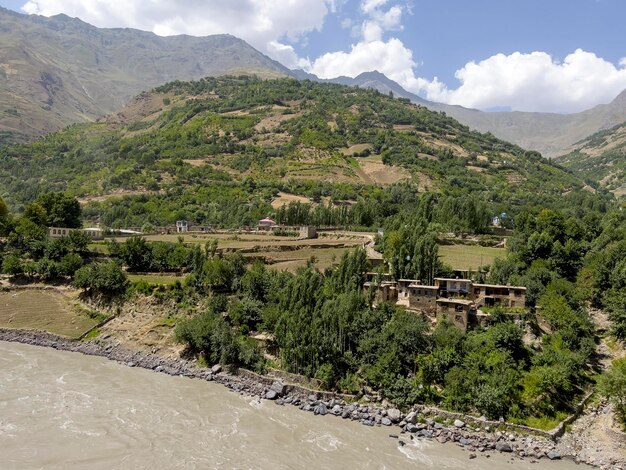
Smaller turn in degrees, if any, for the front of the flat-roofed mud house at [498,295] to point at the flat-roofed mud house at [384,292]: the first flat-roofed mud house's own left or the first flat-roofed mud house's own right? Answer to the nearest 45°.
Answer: approximately 90° to the first flat-roofed mud house's own right

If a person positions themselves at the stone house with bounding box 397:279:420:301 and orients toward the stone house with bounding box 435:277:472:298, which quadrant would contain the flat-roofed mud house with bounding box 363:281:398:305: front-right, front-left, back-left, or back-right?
back-right

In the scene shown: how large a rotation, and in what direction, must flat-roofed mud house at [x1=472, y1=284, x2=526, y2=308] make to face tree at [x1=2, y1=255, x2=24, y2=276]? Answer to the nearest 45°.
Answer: approximately 90° to its right

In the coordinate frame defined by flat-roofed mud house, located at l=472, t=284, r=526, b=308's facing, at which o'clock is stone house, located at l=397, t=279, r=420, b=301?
The stone house is roughly at 3 o'clock from the flat-roofed mud house.

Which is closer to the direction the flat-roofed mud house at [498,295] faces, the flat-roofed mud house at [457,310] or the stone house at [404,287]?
the flat-roofed mud house

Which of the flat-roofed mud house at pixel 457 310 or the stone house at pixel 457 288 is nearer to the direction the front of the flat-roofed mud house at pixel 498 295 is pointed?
the flat-roofed mud house

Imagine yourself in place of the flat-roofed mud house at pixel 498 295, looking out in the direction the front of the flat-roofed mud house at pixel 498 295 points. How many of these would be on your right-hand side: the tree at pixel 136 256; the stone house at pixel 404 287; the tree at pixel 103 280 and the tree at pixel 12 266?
4

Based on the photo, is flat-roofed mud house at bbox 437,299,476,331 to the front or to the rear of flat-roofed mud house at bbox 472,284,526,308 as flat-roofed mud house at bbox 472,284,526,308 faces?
to the front

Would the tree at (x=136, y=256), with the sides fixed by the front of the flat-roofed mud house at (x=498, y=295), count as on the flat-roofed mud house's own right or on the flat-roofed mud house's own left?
on the flat-roofed mud house's own right

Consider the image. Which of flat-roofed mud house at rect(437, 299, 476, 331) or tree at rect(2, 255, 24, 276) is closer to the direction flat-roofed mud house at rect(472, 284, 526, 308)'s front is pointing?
the flat-roofed mud house

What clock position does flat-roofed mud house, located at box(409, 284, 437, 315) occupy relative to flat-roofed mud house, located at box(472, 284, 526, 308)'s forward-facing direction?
flat-roofed mud house, located at box(409, 284, 437, 315) is roughly at 2 o'clock from flat-roofed mud house, located at box(472, 284, 526, 308).

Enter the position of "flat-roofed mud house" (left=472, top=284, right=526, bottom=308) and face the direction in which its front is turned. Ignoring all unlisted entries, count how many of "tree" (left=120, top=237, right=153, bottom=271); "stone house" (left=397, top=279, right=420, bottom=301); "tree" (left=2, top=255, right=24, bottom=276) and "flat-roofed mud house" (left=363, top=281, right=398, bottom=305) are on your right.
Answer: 4

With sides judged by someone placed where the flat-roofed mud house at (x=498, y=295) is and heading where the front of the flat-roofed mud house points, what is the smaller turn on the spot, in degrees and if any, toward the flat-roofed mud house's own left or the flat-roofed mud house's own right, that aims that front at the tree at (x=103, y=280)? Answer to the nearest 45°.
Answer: approximately 90° to the flat-roofed mud house's own right

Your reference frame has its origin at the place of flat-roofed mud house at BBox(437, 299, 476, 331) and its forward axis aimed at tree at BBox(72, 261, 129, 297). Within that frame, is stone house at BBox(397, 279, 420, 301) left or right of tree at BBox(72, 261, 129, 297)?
right

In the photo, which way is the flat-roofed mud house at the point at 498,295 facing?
toward the camera
